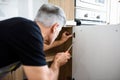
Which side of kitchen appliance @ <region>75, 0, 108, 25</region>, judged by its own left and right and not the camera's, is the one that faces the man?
front

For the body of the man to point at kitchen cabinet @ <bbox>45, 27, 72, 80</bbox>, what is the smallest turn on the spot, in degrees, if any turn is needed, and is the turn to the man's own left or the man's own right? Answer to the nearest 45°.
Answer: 0° — they already face it

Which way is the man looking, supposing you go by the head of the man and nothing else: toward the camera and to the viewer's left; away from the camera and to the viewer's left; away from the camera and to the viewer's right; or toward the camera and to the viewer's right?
away from the camera and to the viewer's right

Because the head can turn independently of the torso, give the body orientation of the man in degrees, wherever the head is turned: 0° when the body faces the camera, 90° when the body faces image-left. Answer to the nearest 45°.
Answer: approximately 225°

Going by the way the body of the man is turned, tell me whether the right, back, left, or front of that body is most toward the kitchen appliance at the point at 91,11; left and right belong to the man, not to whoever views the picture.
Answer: front

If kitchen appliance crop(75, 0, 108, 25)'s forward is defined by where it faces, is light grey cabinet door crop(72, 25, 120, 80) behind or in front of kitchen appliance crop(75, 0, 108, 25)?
in front

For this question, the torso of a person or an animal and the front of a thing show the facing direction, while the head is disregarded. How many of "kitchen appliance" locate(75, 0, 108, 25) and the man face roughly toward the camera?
1

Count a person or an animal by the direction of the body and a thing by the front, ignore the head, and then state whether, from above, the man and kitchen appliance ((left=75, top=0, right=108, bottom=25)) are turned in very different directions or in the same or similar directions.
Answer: very different directions

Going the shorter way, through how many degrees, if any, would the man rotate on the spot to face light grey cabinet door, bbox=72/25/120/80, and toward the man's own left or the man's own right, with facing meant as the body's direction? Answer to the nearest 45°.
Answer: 0° — they already face it
